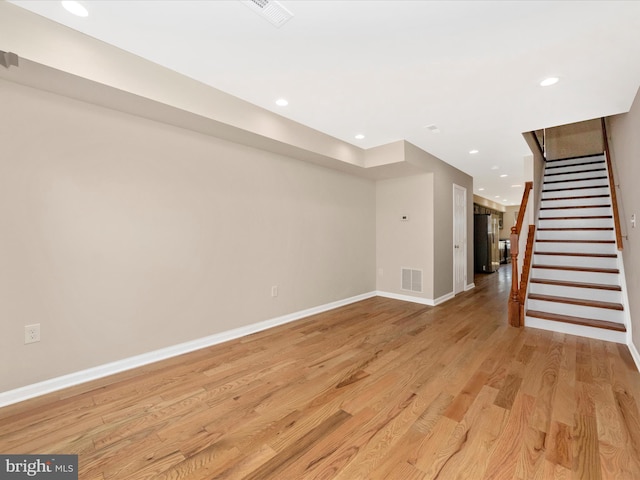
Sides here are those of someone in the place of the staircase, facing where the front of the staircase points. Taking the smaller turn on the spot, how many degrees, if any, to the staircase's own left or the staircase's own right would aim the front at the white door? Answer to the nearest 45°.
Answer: approximately 90° to the staircase's own right

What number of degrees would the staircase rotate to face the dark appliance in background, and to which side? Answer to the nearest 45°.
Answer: approximately 135° to its right

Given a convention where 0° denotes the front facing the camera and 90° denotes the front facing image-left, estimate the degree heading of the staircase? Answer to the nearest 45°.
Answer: approximately 0°

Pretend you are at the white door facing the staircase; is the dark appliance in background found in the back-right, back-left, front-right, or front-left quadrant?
back-left
